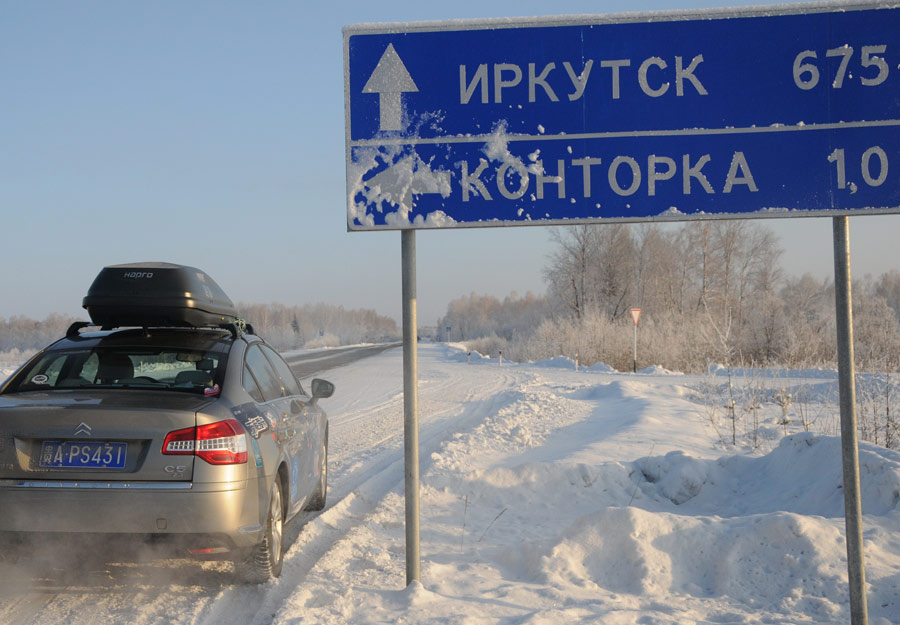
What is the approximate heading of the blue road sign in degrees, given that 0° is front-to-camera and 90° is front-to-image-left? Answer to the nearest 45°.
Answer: approximately 0°

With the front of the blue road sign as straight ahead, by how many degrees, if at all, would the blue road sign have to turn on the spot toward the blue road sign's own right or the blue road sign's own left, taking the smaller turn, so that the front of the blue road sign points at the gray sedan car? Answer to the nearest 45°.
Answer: approximately 90° to the blue road sign's own right

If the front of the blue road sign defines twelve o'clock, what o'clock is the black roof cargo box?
The black roof cargo box is roughly at 3 o'clock from the blue road sign.
